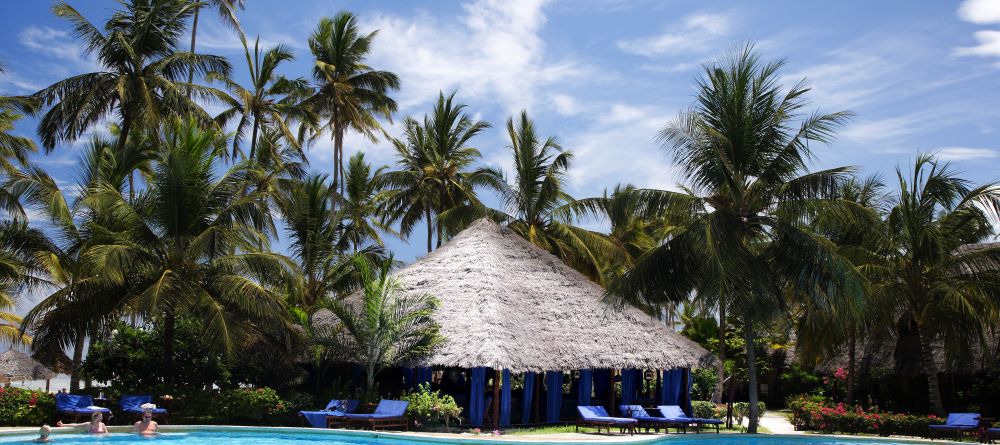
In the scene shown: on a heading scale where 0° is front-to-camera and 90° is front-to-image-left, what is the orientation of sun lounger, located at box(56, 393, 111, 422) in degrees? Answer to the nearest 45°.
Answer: approximately 315°

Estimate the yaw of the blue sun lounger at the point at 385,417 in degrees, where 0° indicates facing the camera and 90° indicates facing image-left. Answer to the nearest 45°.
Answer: approximately 45°

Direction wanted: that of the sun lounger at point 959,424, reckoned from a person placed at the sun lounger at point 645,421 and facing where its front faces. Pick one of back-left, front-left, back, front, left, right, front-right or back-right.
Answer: front-left

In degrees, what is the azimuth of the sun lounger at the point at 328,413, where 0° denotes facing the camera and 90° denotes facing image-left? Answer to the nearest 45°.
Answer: approximately 45°

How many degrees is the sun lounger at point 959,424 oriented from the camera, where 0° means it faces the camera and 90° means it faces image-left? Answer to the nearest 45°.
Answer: approximately 45°

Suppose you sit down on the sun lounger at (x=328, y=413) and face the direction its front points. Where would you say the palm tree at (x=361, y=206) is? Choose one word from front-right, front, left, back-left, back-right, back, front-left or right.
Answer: back-right

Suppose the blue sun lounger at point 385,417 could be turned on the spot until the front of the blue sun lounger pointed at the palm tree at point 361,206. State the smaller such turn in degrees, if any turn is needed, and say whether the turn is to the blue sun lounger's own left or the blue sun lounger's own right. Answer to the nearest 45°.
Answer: approximately 135° to the blue sun lounger's own right

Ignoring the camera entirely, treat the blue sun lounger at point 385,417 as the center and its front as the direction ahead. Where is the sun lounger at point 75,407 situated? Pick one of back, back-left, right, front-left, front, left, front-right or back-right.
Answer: front-right

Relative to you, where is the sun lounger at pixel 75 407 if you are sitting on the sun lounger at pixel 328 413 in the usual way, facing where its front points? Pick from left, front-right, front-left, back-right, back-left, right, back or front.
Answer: front-right

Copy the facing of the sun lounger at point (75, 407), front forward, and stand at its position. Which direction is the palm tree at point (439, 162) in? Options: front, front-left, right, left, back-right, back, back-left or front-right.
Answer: left

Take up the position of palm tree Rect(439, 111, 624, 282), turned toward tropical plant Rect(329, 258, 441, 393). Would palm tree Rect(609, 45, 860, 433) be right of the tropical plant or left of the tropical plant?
left
